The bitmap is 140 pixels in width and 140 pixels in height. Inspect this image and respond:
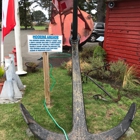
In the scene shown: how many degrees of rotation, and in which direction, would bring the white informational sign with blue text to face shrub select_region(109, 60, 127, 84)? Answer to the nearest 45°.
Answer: approximately 135° to its left

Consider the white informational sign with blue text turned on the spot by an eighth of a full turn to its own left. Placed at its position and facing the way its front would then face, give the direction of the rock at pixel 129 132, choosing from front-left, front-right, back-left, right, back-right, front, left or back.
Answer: front

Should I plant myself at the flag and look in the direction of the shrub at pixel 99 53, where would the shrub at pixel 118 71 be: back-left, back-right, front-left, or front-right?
front-right

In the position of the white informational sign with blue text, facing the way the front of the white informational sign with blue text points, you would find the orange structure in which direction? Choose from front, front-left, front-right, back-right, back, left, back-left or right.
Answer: back

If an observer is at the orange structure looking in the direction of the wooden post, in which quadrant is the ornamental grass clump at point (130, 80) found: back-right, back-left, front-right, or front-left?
front-left

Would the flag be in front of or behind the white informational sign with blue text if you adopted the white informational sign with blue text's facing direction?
behind

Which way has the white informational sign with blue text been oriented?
toward the camera

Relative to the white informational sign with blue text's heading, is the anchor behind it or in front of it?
in front

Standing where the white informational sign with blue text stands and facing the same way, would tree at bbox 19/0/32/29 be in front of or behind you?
behind

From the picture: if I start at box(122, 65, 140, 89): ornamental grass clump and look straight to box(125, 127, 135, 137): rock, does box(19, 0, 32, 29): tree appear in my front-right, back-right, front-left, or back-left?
back-right
